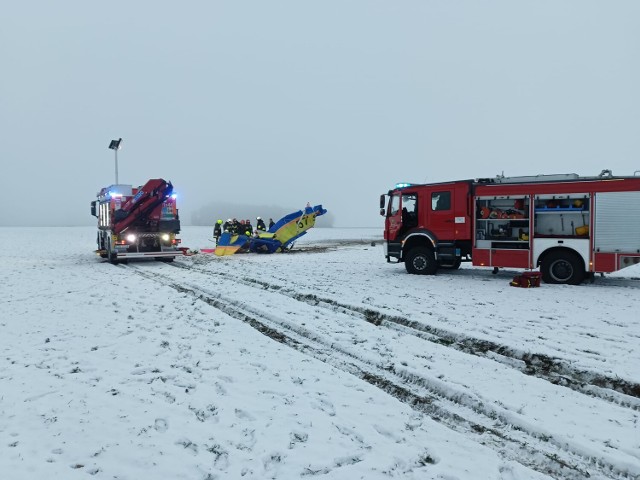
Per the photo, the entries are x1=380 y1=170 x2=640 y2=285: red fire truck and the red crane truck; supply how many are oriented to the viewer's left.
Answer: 1

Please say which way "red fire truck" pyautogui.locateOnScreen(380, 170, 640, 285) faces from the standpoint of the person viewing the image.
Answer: facing to the left of the viewer

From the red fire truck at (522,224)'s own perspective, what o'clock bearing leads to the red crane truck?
The red crane truck is roughly at 12 o'clock from the red fire truck.
